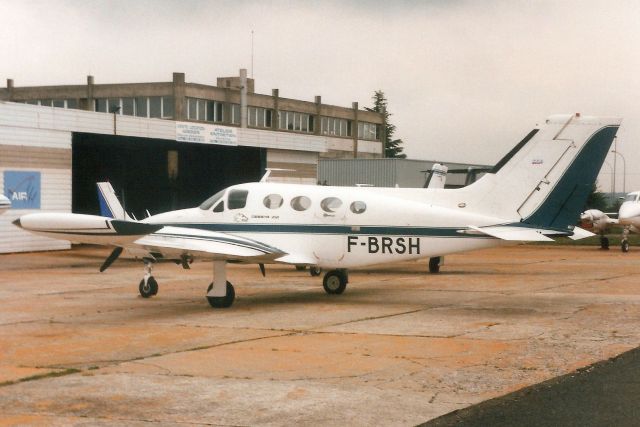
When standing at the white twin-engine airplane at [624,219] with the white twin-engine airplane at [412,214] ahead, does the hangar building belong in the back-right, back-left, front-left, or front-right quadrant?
front-right

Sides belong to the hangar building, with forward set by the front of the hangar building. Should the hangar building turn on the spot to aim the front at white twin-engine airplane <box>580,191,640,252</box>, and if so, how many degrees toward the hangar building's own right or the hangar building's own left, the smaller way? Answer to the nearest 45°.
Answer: approximately 45° to the hangar building's own left

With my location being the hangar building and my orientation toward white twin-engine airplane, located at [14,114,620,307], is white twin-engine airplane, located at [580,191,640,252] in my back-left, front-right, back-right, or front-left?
front-left

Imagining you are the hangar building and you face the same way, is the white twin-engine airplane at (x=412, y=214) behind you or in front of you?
in front

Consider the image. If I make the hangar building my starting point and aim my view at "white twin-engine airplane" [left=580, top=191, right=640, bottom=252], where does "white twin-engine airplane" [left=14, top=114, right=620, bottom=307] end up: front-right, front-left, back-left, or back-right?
front-right

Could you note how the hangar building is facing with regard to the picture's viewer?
facing the viewer and to the right of the viewer
